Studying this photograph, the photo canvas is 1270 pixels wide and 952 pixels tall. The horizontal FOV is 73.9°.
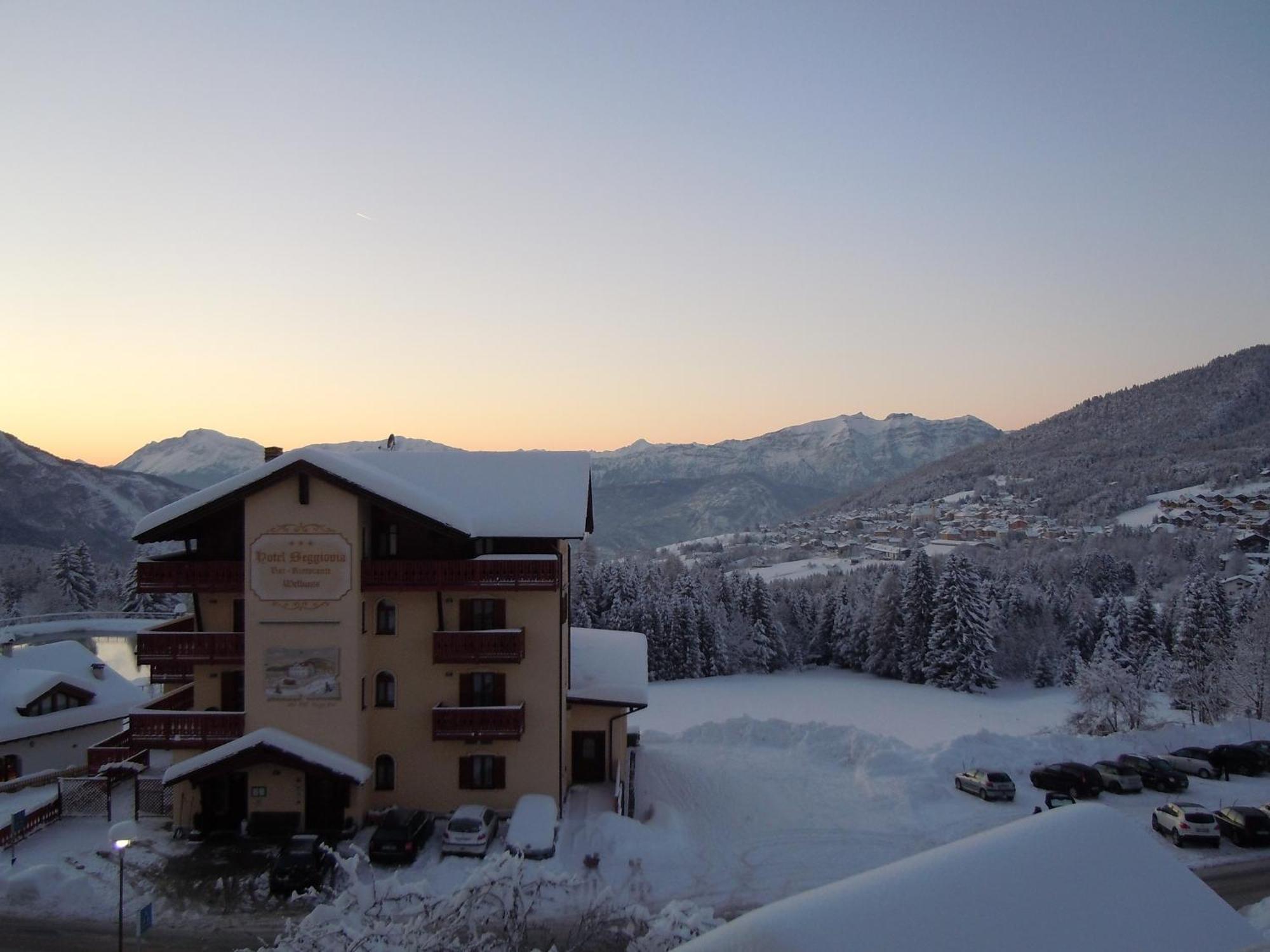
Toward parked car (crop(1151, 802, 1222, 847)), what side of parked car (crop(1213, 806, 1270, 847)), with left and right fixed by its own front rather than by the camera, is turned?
left

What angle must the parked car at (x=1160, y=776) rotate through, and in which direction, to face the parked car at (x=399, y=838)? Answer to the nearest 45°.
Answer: approximately 90° to its right

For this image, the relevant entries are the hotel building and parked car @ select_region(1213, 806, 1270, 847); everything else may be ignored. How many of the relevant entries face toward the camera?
1

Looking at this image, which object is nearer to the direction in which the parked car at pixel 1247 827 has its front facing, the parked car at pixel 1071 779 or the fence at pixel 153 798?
the parked car

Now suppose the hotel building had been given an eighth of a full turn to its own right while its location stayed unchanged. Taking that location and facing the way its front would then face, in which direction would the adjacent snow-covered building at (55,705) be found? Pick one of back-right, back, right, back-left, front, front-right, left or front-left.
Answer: right

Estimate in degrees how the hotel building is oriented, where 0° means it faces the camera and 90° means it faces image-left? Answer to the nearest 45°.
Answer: approximately 0°

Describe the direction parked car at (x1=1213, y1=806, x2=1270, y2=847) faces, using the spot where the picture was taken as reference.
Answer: facing away from the viewer and to the left of the viewer
